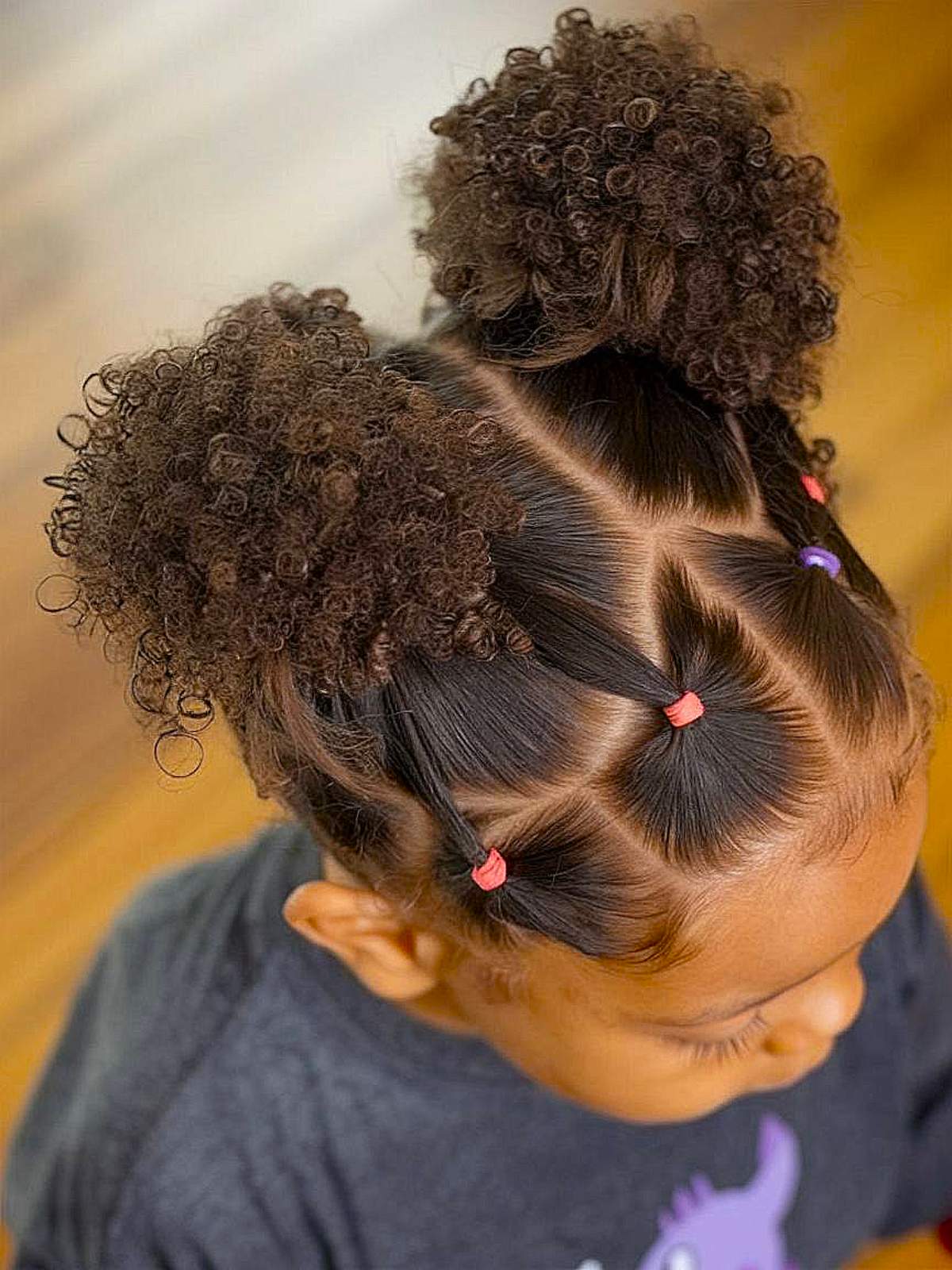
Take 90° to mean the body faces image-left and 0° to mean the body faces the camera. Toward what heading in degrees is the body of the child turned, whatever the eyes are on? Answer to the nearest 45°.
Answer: approximately 315°
